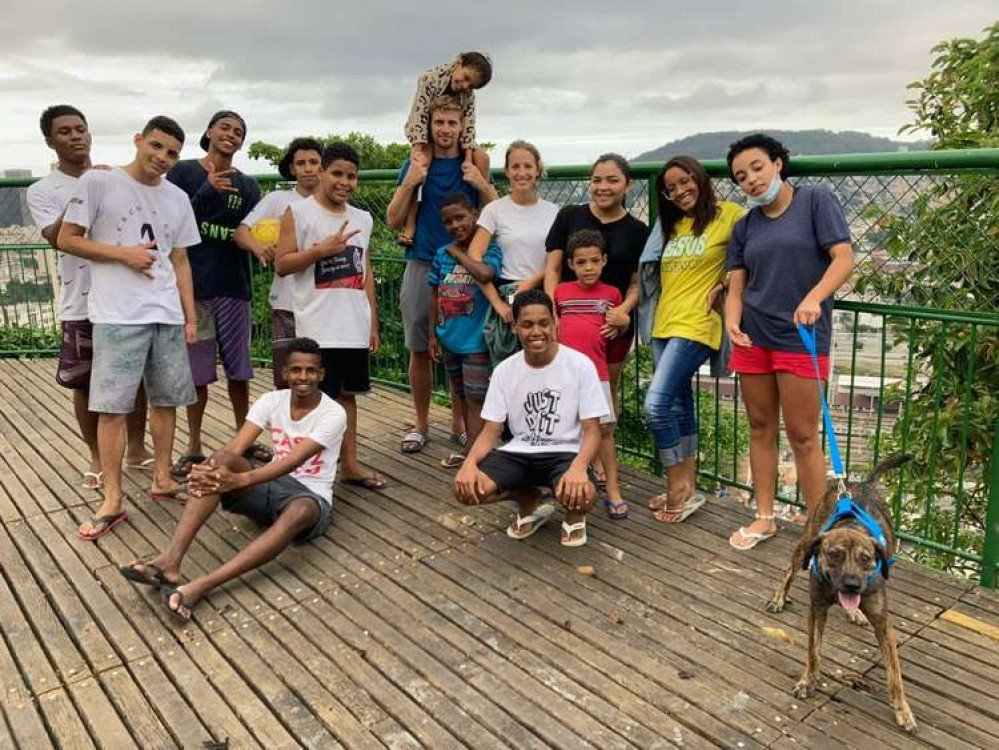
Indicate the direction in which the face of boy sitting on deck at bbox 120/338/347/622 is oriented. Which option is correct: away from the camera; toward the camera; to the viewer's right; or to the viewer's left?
toward the camera

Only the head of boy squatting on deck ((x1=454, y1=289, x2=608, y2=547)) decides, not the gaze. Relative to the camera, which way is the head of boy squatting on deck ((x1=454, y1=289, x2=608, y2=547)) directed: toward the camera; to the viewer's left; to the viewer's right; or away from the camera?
toward the camera

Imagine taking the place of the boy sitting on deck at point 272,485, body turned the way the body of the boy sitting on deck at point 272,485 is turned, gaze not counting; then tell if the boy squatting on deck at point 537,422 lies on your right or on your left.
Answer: on your left

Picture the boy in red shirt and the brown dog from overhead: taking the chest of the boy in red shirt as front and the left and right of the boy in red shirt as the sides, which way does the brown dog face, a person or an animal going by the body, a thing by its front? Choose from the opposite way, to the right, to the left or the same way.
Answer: the same way

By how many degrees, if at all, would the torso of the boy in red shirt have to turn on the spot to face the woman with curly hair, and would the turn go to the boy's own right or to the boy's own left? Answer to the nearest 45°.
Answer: approximately 45° to the boy's own left

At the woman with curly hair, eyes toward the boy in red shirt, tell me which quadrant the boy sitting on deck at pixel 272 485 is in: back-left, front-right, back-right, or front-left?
front-left

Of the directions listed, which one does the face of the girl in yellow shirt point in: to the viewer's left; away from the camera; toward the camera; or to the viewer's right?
toward the camera

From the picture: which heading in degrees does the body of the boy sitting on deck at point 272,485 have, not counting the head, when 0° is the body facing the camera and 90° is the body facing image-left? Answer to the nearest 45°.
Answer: approximately 45°

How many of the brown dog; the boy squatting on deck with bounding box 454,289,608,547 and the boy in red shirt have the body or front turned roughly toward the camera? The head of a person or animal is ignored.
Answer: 3

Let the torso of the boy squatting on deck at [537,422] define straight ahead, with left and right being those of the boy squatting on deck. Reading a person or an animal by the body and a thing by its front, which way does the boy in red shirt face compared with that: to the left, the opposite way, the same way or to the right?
the same way

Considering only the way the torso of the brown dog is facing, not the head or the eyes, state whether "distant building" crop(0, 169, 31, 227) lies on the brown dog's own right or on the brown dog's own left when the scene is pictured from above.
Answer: on the brown dog's own right

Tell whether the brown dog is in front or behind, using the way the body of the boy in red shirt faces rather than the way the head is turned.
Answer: in front

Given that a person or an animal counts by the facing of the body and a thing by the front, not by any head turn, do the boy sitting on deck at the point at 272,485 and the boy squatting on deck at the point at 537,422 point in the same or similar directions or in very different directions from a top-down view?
same or similar directions

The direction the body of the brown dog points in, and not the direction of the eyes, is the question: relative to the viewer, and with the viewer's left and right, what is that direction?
facing the viewer

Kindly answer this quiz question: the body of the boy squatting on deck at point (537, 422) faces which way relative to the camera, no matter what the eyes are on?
toward the camera

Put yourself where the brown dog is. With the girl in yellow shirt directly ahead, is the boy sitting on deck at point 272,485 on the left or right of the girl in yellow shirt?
left

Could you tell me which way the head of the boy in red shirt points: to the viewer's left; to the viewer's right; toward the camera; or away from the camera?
toward the camera

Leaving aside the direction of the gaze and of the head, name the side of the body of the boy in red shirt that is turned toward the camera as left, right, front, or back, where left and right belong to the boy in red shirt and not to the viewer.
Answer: front
